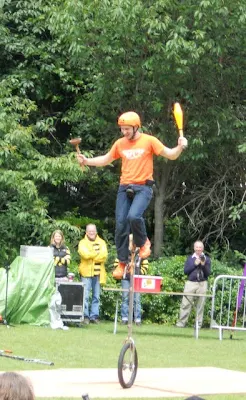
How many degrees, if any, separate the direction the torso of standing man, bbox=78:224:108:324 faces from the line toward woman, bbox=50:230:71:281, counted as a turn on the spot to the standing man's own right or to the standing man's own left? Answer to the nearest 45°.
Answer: approximately 90° to the standing man's own right

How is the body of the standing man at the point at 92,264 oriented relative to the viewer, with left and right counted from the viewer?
facing the viewer

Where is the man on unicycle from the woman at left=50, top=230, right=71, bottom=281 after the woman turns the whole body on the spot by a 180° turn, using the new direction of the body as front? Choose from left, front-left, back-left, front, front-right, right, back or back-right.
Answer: back

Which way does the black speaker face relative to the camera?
toward the camera

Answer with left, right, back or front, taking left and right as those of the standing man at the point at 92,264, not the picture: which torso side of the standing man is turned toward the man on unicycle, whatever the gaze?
front

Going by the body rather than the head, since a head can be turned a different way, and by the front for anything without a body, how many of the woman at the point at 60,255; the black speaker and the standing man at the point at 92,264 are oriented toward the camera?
3

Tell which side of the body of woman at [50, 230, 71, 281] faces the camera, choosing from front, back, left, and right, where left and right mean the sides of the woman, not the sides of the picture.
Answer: front

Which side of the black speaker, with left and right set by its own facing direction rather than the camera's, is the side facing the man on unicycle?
front

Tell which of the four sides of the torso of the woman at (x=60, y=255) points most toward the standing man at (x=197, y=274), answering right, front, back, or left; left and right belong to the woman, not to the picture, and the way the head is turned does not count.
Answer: left

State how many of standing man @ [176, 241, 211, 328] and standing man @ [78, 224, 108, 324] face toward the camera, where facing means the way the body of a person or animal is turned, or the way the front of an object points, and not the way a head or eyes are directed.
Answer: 2

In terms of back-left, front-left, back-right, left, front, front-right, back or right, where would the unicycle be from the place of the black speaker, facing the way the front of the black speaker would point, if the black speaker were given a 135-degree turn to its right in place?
back-left

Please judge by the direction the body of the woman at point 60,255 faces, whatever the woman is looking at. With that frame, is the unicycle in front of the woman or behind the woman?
in front

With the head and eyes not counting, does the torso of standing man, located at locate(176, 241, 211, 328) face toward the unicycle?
yes
